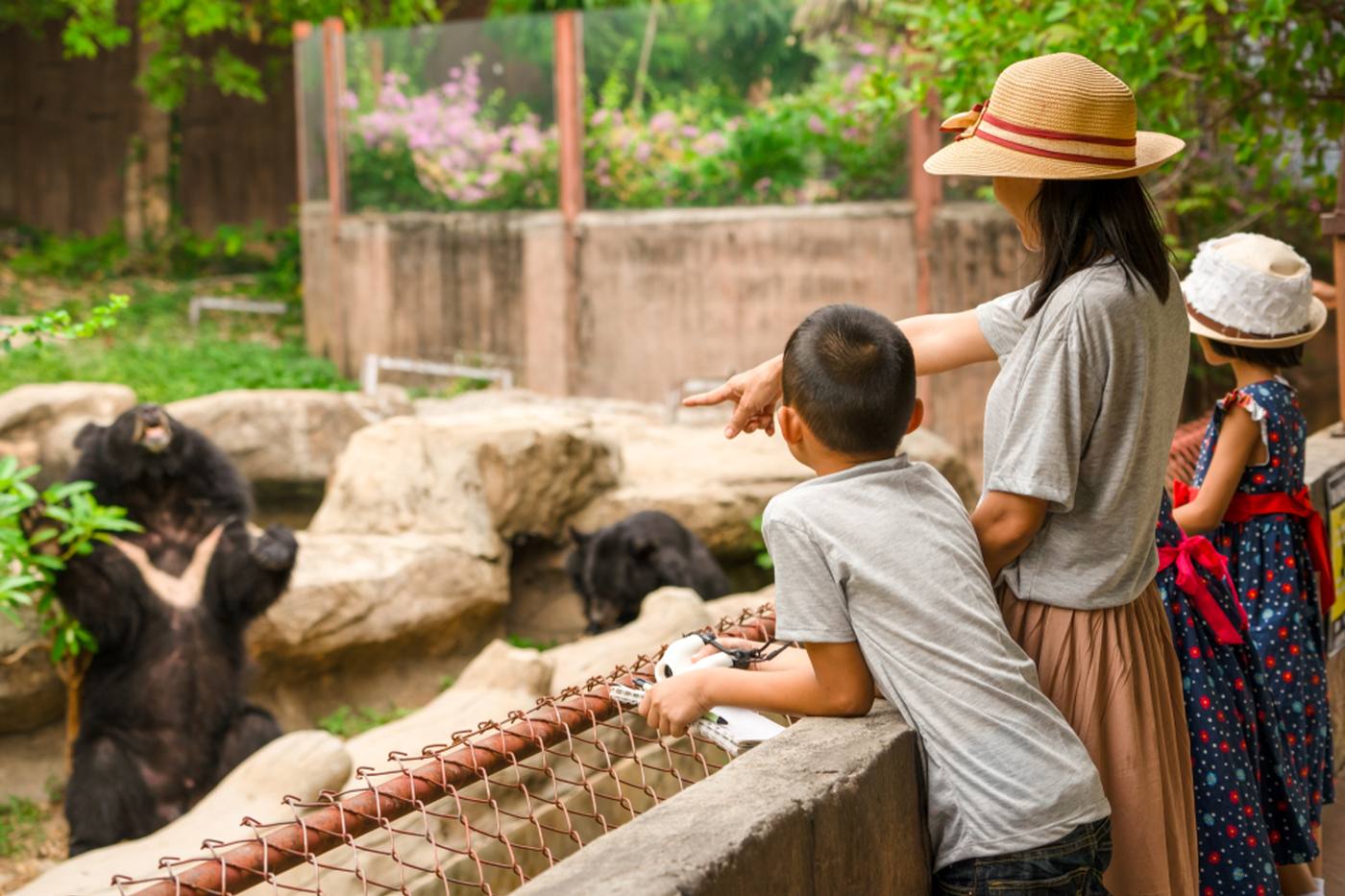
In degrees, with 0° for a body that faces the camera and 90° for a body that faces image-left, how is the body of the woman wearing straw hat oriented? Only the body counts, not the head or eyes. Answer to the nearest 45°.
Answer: approximately 135°

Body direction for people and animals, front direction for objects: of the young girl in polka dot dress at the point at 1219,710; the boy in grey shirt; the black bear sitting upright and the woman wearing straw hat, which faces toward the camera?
the black bear sitting upright

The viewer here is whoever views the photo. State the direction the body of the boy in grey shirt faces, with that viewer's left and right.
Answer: facing away from the viewer and to the left of the viewer

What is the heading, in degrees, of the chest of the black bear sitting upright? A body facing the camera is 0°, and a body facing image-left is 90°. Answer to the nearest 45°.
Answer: approximately 0°

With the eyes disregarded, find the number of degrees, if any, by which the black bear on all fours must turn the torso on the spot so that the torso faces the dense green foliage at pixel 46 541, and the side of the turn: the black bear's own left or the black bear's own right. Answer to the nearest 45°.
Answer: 0° — it already faces it

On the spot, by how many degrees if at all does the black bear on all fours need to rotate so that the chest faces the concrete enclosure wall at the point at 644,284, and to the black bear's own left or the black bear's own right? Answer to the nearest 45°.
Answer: approximately 135° to the black bear's own right

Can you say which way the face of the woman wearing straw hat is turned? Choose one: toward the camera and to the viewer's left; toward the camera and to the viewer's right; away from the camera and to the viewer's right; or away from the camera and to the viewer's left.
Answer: away from the camera and to the viewer's left
